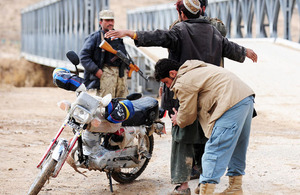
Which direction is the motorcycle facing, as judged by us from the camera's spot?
facing the viewer and to the left of the viewer

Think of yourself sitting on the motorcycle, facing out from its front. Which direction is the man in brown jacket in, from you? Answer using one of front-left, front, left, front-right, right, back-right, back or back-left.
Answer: left

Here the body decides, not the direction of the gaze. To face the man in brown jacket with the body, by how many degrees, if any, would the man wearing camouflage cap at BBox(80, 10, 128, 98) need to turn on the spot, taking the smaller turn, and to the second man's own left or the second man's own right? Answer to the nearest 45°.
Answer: approximately 45° to the second man's own right

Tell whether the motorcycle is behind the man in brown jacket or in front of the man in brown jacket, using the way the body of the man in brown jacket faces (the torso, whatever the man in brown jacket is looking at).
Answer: in front

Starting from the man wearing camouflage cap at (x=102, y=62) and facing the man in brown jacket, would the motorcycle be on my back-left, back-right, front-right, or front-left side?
front-right

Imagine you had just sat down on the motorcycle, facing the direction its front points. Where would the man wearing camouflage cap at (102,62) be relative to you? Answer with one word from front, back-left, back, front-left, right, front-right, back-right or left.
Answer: back-right

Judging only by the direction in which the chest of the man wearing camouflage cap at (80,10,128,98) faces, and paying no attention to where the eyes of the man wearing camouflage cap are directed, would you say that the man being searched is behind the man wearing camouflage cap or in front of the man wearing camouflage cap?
in front

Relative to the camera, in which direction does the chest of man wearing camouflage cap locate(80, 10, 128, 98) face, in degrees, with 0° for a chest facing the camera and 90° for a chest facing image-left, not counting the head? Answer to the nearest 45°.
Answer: approximately 315°

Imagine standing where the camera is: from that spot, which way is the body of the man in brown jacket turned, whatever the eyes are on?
to the viewer's left
